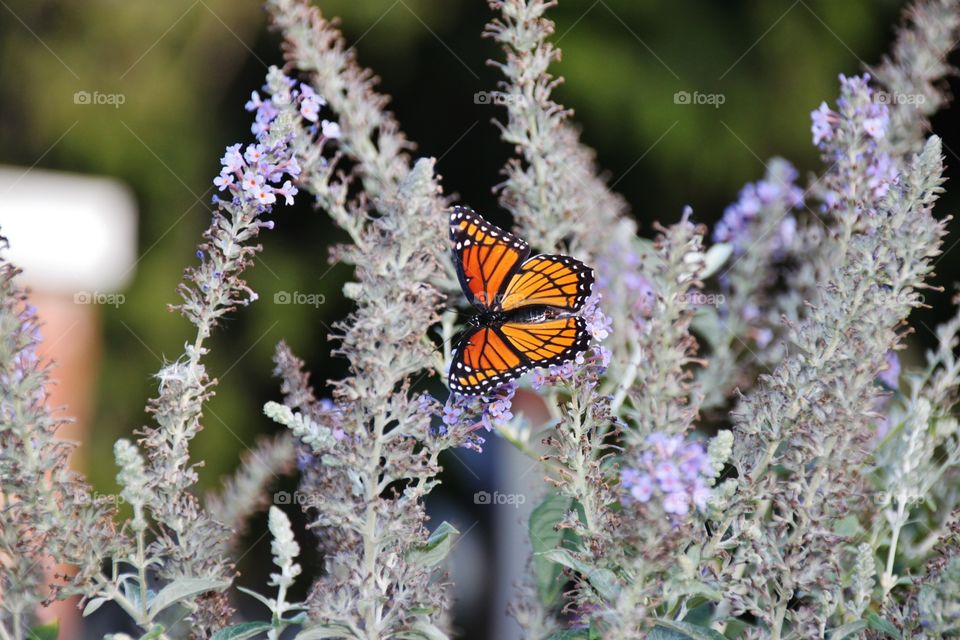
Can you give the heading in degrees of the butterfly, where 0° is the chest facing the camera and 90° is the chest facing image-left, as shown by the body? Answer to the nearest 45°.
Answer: approximately 90°
